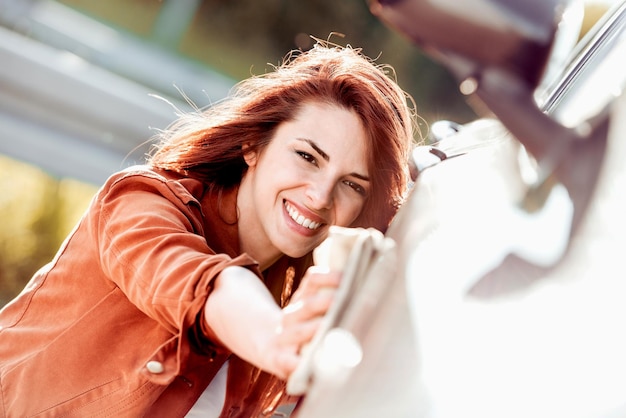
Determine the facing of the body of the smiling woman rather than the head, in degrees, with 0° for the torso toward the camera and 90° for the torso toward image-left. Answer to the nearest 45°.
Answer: approximately 315°
